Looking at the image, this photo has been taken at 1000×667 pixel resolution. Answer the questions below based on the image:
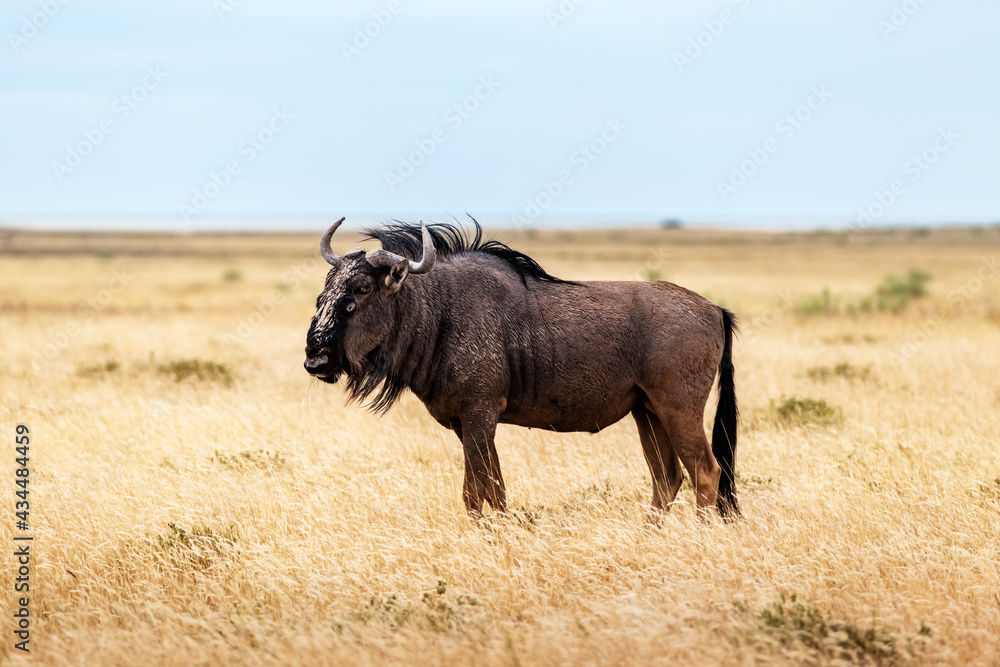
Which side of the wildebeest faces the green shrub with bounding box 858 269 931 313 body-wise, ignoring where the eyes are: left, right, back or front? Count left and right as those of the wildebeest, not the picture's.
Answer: right

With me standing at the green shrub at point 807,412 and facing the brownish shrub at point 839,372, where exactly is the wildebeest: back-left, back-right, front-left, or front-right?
back-left

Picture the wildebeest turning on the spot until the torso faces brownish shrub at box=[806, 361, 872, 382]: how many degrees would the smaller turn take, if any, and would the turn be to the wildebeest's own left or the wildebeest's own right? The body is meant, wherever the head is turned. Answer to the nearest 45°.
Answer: approximately 135° to the wildebeest's own right

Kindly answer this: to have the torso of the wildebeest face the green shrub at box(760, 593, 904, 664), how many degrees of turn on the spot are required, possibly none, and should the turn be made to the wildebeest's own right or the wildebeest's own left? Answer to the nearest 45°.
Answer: approximately 135° to the wildebeest's own left

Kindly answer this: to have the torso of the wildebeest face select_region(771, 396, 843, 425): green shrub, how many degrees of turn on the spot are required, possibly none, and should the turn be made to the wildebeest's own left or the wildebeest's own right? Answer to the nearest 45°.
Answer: approximately 135° to the wildebeest's own right

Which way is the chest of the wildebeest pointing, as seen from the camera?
to the viewer's left
